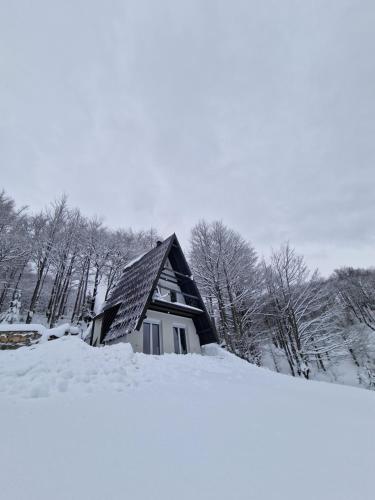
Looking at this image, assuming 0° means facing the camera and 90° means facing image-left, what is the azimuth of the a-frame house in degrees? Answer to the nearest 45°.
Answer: approximately 315°

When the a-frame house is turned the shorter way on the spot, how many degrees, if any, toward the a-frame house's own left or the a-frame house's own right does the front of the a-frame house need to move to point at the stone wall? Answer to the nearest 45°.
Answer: approximately 90° to the a-frame house's own right
